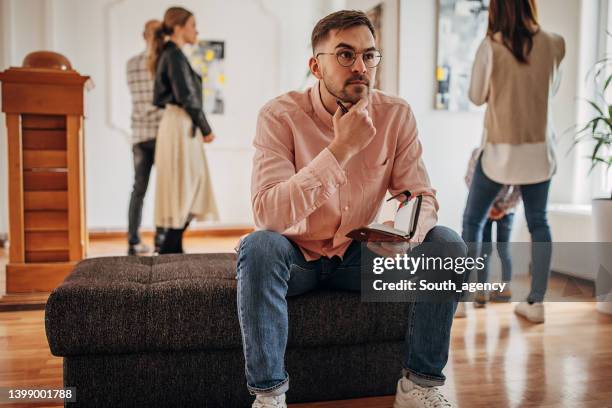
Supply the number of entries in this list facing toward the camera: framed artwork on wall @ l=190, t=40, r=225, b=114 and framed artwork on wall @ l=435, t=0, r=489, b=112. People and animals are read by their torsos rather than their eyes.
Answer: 2

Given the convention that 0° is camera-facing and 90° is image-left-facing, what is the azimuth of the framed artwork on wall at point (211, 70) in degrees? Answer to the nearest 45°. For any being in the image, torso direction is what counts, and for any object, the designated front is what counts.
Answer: approximately 0°

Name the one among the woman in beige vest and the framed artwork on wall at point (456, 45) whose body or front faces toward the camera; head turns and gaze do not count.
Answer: the framed artwork on wall

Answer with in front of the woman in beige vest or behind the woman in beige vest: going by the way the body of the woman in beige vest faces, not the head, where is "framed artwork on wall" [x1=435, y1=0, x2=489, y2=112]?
in front

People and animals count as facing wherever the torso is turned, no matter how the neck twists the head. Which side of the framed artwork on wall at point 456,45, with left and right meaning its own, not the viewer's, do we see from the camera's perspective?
front

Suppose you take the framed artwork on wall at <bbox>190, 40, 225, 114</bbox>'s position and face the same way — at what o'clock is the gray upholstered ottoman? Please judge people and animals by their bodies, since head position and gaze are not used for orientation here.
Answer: The gray upholstered ottoman is roughly at 12 o'clock from the framed artwork on wall.

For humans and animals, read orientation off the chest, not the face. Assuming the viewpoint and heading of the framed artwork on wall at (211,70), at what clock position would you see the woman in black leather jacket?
The woman in black leather jacket is roughly at 12 o'clock from the framed artwork on wall.

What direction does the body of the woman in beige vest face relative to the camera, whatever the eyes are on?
away from the camera

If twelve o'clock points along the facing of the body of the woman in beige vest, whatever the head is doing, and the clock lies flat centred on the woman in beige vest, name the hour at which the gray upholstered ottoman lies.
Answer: The gray upholstered ottoman is roughly at 7 o'clock from the woman in beige vest.

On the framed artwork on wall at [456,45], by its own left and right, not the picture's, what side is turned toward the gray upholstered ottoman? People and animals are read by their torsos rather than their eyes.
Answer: front

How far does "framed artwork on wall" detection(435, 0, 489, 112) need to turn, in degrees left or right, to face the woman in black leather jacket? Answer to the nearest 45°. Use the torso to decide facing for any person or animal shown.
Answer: approximately 90° to its right

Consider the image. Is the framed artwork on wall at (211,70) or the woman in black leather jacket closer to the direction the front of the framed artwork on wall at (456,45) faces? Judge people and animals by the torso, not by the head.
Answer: the woman in black leather jacket

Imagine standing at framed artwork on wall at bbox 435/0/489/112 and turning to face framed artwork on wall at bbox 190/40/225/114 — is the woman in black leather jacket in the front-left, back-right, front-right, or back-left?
front-left

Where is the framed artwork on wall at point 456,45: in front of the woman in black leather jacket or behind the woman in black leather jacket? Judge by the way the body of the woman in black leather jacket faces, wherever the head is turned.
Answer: in front

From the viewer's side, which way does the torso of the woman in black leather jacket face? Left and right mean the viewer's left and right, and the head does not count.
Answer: facing to the right of the viewer

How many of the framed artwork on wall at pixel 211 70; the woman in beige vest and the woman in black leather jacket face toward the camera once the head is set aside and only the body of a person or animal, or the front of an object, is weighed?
1
